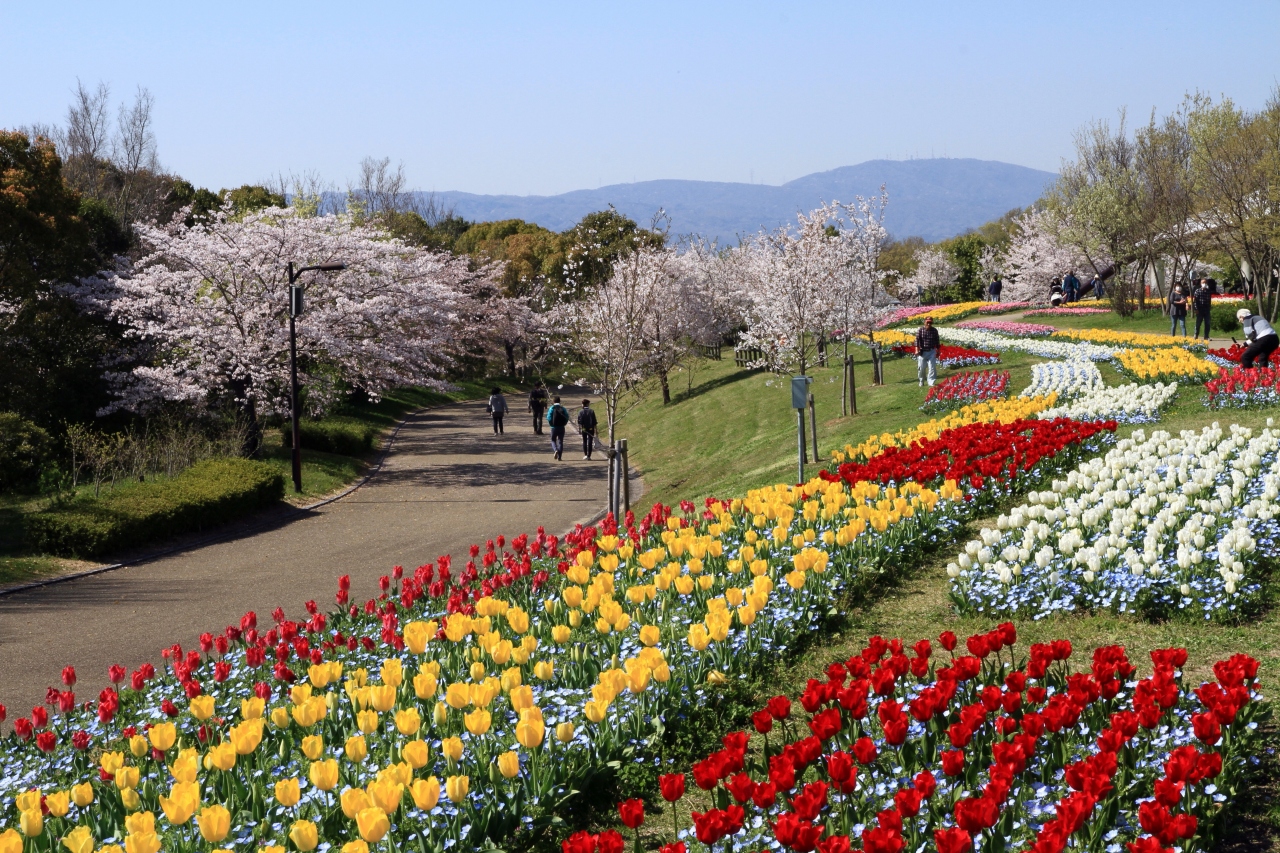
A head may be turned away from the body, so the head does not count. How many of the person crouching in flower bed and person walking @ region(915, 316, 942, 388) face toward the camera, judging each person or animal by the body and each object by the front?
1

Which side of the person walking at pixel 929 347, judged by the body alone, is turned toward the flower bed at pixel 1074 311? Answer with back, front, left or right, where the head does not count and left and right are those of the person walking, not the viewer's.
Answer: back

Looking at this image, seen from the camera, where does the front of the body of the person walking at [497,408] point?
away from the camera

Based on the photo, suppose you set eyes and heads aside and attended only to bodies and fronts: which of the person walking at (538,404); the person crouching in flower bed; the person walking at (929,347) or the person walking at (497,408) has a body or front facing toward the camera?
the person walking at (929,347)

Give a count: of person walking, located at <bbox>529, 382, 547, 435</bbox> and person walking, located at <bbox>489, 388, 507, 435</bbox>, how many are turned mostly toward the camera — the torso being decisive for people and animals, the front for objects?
0

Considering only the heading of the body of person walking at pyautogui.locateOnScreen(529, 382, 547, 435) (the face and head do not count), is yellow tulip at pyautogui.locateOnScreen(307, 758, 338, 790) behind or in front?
behind

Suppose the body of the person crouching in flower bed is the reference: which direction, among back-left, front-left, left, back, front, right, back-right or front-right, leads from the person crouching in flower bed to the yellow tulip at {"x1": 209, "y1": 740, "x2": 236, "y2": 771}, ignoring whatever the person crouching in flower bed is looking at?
left

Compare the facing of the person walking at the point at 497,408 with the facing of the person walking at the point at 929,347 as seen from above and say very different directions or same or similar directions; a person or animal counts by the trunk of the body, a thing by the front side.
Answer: very different directions

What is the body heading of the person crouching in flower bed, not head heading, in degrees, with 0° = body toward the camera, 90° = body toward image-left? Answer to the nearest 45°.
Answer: approximately 90°

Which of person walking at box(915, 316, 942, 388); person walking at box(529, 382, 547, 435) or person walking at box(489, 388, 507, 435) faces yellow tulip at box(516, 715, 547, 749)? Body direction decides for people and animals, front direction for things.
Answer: person walking at box(915, 316, 942, 388)

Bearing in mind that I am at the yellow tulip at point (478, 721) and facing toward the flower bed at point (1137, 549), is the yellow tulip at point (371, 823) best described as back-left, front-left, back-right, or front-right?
back-right

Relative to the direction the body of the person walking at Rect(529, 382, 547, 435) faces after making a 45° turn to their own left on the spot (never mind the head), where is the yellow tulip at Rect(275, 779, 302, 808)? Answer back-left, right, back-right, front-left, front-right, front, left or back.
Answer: back-left

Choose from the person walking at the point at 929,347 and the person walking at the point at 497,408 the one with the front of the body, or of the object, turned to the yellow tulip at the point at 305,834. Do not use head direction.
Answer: the person walking at the point at 929,347

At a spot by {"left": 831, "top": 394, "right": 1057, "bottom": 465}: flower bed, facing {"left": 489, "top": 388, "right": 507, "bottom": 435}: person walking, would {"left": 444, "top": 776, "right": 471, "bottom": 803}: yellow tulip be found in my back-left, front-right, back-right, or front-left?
back-left

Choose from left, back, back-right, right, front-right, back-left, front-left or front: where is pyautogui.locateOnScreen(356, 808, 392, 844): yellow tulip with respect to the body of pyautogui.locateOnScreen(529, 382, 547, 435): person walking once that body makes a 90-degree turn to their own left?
left
